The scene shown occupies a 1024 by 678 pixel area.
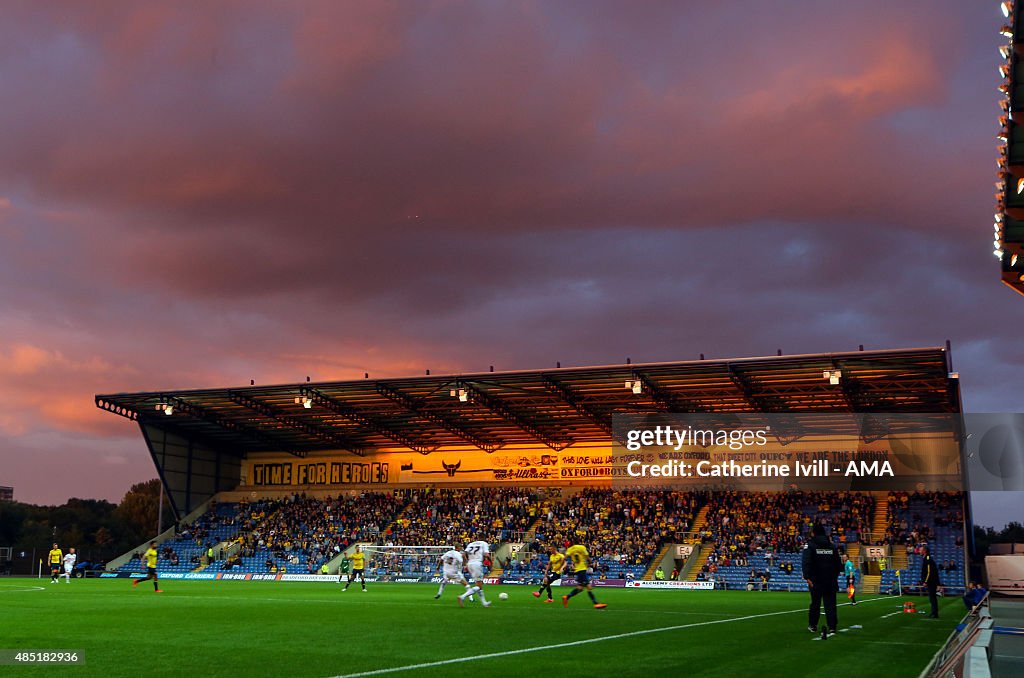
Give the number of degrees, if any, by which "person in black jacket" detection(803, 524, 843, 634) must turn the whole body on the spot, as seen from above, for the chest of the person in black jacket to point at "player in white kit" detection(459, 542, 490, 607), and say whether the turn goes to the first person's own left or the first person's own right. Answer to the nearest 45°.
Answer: approximately 45° to the first person's own left

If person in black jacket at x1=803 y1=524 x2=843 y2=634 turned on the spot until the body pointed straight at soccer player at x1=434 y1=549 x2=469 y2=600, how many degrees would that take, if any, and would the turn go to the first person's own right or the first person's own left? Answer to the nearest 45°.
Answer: approximately 45° to the first person's own left

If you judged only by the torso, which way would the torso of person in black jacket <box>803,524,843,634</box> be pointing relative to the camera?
away from the camera
